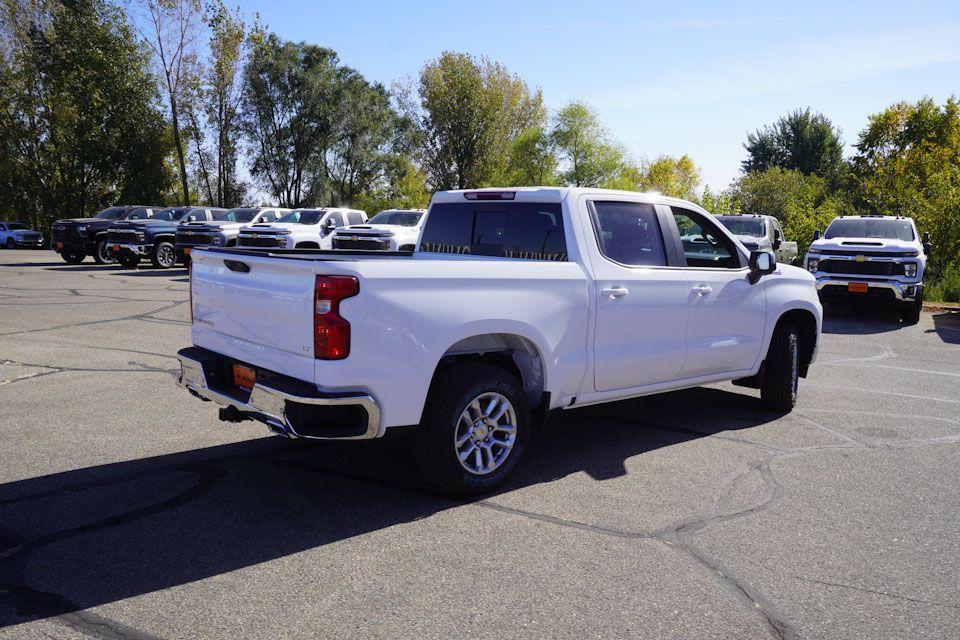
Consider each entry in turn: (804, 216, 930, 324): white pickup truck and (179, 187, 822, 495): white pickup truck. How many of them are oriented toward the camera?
1

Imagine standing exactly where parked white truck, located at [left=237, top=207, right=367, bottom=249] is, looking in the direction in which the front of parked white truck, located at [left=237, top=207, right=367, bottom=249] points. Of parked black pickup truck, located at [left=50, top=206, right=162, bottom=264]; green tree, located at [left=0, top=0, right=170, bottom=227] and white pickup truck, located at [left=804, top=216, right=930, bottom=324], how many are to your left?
1

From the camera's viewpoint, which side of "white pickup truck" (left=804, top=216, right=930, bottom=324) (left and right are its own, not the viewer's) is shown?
front

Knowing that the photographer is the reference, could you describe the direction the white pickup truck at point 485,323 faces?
facing away from the viewer and to the right of the viewer

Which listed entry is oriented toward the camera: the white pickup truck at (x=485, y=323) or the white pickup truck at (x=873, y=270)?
the white pickup truck at (x=873, y=270)

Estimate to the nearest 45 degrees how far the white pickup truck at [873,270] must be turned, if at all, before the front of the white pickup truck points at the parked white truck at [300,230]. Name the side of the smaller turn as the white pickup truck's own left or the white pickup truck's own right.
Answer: approximately 90° to the white pickup truck's own right

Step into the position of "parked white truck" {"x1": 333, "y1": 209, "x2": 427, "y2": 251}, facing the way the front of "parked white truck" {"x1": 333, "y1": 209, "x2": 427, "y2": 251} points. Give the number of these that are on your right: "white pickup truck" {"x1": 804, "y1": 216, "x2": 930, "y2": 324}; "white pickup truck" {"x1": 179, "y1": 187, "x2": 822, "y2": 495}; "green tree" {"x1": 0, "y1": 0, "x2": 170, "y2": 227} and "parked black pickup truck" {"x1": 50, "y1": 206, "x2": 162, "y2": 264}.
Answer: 2

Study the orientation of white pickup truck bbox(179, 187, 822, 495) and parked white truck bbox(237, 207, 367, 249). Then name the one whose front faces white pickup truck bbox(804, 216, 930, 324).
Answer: white pickup truck bbox(179, 187, 822, 495)

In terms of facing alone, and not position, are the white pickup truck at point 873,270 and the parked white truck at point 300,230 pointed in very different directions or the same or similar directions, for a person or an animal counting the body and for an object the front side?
same or similar directions

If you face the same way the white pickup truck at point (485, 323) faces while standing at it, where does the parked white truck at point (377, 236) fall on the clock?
The parked white truck is roughly at 10 o'clock from the white pickup truck.

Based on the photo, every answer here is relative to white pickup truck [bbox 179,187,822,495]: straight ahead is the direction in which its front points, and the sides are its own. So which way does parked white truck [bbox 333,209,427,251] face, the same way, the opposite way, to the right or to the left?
the opposite way

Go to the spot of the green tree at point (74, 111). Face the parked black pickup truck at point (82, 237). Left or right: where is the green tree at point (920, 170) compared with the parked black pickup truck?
left

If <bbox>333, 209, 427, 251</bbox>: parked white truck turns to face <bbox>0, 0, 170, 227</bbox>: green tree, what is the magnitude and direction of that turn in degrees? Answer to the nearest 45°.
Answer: approximately 90° to its right

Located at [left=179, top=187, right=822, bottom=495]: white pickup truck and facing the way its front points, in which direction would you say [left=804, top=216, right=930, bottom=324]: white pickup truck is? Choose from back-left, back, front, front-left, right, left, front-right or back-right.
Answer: front

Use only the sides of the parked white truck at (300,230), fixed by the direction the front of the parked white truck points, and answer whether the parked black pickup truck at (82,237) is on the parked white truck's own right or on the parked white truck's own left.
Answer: on the parked white truck's own right

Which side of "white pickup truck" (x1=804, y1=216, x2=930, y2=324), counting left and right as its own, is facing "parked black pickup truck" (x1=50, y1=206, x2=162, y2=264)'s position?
right

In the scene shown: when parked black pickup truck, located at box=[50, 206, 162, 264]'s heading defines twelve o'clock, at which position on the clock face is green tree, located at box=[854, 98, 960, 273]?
The green tree is roughly at 8 o'clock from the parked black pickup truck.

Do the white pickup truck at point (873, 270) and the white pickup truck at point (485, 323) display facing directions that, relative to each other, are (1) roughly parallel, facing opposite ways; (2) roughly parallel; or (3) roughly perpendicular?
roughly parallel, facing opposite ways

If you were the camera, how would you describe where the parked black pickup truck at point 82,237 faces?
facing the viewer and to the left of the viewer
